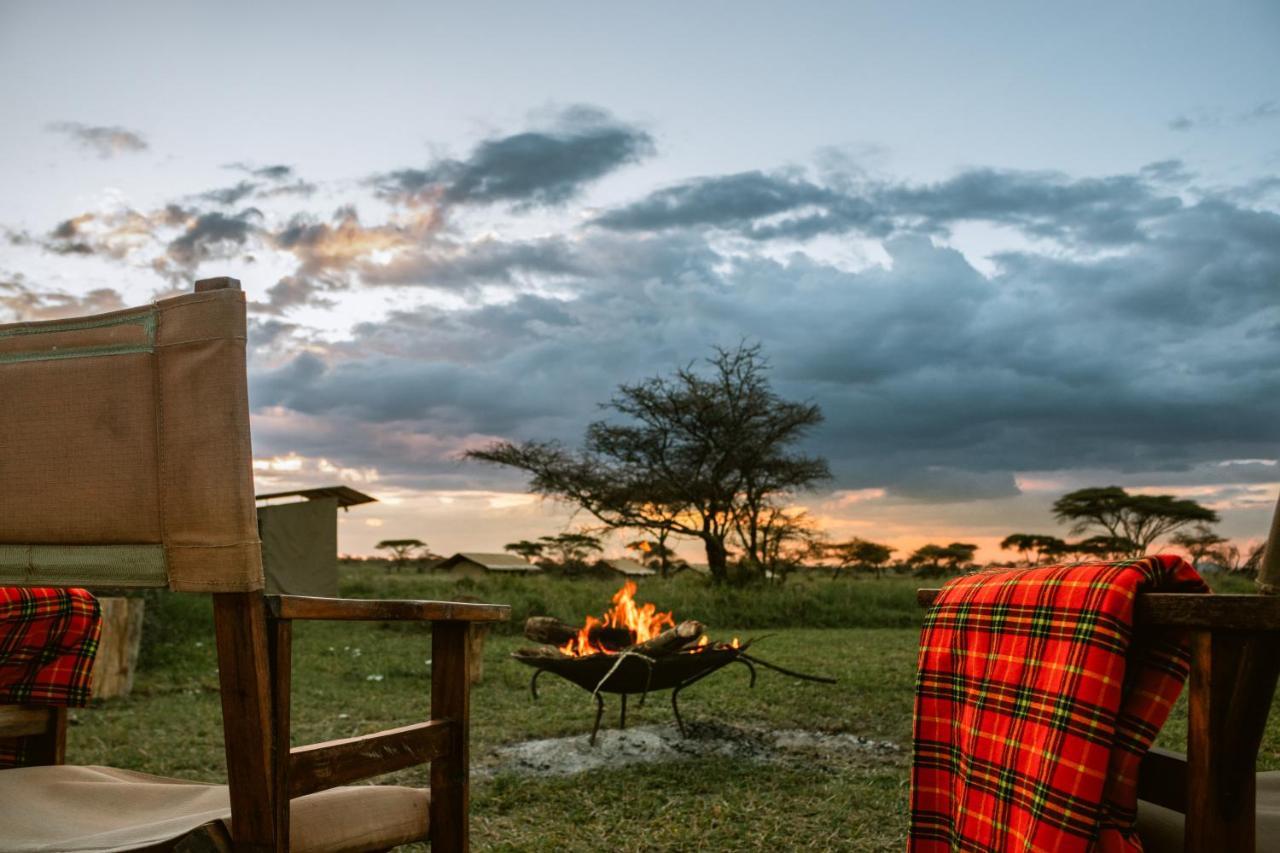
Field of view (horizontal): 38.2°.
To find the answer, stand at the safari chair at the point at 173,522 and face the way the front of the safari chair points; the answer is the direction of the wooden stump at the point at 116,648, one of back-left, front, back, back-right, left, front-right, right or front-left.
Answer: front-left

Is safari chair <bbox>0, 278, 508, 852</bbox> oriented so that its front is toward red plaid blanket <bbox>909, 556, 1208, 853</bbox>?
no

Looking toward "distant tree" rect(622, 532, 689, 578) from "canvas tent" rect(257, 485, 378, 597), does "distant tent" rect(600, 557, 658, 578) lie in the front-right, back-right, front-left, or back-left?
front-left

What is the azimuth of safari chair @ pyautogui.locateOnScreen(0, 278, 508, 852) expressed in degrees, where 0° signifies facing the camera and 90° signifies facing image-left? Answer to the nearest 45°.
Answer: approximately 225°

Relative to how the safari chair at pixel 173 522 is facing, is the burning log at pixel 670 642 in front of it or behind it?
in front

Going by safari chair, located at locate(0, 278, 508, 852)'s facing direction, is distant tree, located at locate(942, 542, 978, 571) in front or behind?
in front

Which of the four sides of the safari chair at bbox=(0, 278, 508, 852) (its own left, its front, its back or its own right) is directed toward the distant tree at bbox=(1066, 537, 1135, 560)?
front

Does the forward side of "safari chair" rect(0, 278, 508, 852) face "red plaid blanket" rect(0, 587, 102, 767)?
no

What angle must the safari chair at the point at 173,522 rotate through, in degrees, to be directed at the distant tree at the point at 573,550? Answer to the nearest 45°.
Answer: approximately 45° to its left

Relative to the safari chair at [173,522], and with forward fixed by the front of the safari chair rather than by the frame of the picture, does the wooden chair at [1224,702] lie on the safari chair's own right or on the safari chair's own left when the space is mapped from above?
on the safari chair's own right

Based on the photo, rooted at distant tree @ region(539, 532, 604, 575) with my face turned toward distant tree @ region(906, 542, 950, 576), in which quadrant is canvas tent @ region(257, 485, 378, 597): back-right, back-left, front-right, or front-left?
back-right

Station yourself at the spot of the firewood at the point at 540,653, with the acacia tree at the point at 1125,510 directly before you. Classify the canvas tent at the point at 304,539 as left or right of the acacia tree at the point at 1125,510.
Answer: left
